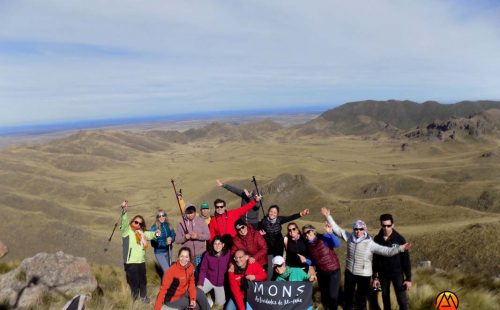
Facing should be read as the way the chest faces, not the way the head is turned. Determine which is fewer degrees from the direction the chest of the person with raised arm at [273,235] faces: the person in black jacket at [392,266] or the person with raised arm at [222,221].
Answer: the person in black jacket

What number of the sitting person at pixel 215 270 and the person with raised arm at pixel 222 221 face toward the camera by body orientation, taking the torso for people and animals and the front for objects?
2

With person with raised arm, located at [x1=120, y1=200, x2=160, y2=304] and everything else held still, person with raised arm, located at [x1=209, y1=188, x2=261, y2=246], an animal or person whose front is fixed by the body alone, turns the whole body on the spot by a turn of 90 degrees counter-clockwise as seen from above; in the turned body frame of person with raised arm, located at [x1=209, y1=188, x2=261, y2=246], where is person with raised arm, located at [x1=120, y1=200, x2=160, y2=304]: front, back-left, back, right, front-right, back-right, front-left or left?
back

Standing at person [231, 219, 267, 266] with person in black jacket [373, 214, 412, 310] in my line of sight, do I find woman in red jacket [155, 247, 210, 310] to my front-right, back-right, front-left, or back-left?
back-right

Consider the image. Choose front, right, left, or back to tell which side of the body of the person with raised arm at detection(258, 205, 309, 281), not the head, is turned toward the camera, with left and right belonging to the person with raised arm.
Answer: front

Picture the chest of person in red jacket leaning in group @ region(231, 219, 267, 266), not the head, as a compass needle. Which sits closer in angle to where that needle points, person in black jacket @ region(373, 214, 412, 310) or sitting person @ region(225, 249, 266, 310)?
the sitting person

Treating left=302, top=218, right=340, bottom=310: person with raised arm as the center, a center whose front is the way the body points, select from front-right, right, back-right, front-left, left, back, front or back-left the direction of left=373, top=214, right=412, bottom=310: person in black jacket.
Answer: back-left

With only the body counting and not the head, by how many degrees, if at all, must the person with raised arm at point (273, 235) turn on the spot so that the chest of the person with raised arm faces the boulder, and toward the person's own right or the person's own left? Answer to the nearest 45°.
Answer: approximately 90° to the person's own right

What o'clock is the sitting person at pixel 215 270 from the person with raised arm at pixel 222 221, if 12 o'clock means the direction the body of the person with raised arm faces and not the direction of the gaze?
The sitting person is roughly at 12 o'clock from the person with raised arm.

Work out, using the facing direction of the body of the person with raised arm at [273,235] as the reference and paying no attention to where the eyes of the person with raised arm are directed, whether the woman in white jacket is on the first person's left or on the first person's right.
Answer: on the first person's left

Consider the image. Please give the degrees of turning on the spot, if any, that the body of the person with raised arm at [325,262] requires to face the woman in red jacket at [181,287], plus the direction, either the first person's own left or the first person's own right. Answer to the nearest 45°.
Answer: approximately 45° to the first person's own right

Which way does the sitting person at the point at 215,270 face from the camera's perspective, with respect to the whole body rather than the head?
toward the camera

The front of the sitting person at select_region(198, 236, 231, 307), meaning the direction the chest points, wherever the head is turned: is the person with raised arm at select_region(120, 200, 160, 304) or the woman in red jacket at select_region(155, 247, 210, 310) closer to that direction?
the woman in red jacket
